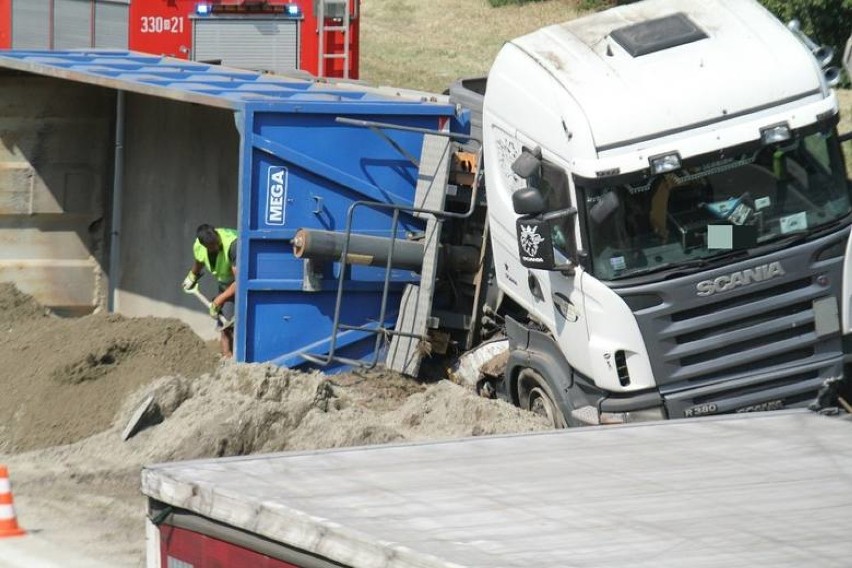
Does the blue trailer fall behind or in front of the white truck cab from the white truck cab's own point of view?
behind

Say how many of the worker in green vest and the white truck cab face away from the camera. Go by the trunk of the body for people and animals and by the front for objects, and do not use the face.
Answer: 0

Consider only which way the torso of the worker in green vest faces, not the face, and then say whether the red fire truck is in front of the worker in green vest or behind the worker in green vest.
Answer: behind

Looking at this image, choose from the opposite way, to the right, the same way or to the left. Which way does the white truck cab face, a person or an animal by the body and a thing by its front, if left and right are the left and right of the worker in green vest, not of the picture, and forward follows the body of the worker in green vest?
to the left

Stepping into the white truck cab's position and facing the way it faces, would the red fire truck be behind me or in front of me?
behind

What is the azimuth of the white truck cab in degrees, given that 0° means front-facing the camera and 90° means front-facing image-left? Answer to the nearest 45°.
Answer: approximately 315°
